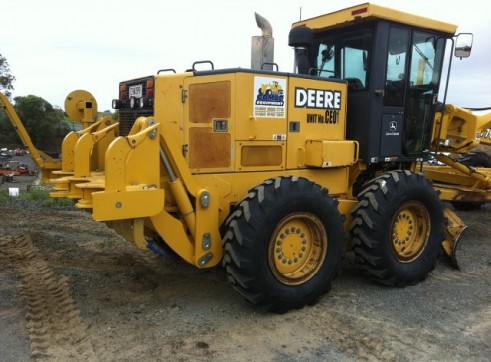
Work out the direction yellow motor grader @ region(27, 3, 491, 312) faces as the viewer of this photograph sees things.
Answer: facing away from the viewer and to the right of the viewer

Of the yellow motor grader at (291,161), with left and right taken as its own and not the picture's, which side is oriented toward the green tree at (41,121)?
left
